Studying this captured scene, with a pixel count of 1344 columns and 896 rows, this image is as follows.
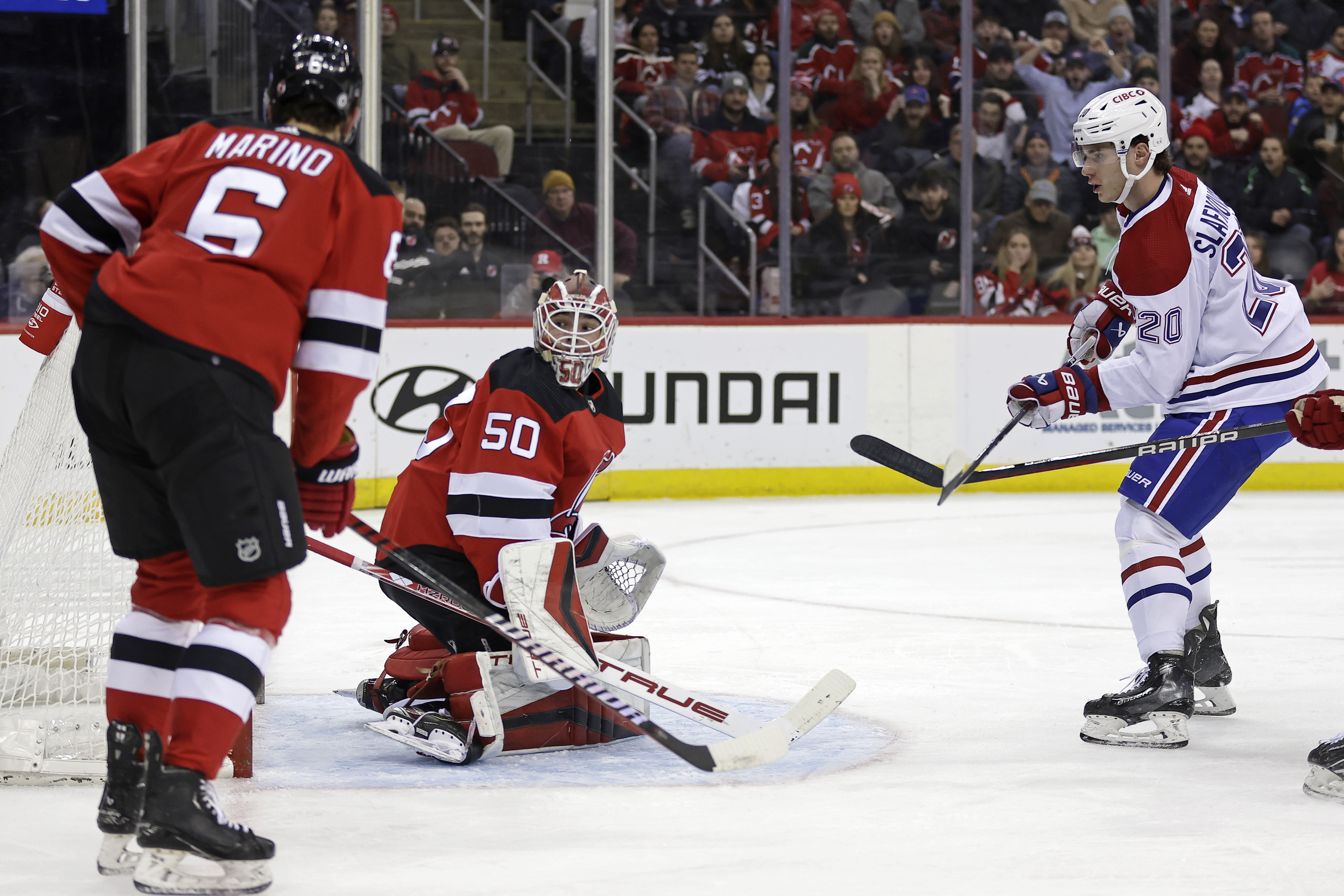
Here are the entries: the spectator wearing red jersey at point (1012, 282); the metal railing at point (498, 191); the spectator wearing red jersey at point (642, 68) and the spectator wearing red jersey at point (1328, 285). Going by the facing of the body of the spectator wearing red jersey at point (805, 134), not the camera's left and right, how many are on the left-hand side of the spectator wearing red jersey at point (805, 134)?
2

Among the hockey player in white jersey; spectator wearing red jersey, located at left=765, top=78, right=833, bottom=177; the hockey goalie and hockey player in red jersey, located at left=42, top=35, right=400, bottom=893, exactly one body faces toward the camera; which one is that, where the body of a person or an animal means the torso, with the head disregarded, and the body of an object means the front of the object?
the spectator wearing red jersey

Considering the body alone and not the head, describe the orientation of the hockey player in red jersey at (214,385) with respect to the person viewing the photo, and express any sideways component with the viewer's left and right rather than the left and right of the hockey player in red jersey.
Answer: facing away from the viewer and to the right of the viewer

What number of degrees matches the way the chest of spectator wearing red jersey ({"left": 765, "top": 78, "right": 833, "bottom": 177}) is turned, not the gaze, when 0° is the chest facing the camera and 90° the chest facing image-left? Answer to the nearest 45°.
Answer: approximately 0°

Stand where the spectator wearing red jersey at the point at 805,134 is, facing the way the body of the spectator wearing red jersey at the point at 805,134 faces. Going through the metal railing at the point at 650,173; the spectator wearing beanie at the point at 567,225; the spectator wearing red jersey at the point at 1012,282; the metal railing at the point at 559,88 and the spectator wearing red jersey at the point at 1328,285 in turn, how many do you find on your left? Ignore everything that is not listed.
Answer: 2

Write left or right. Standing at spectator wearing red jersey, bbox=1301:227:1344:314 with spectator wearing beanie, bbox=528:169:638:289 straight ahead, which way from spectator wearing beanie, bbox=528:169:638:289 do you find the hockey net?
left

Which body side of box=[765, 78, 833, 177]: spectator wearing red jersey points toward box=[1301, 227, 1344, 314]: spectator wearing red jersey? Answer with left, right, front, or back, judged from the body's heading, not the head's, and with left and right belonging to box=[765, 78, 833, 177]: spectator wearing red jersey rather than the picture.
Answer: left

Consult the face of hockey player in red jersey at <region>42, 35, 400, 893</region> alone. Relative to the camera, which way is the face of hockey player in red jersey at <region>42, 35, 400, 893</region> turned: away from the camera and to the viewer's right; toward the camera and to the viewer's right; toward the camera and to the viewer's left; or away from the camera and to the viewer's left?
away from the camera and to the viewer's right

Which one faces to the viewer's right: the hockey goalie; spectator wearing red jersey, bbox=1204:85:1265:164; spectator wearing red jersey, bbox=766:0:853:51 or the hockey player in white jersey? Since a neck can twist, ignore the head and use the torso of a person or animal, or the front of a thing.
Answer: the hockey goalie

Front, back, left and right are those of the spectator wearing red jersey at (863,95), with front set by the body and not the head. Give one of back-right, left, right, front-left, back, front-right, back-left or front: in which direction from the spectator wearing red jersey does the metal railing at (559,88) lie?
front-right

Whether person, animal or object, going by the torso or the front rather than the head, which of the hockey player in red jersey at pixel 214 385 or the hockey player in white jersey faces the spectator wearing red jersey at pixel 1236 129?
the hockey player in red jersey

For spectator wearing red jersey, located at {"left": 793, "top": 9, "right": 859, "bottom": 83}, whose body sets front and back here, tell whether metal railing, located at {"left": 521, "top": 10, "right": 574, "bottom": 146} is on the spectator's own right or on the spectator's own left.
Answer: on the spectator's own right
